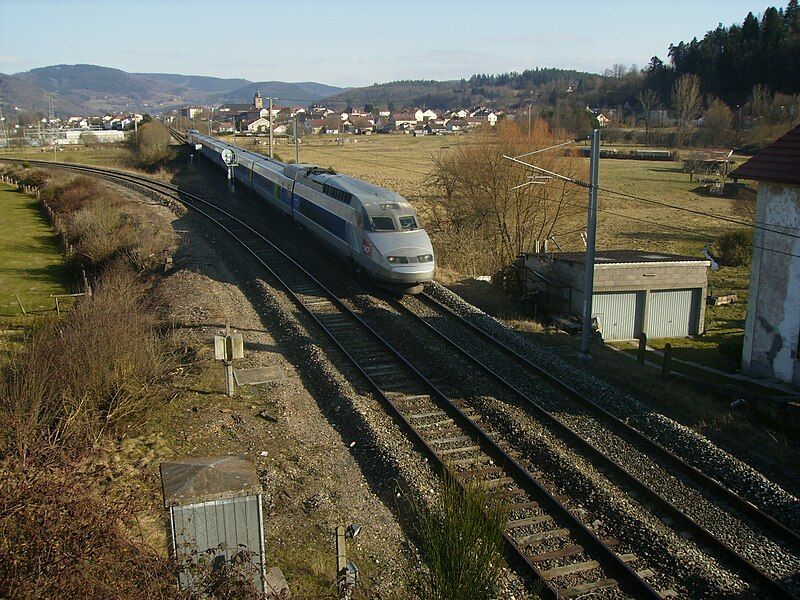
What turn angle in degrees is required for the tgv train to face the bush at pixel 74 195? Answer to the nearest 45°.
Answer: approximately 180°

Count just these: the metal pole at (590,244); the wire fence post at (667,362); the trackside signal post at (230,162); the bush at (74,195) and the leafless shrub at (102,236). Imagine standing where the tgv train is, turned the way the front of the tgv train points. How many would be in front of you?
2

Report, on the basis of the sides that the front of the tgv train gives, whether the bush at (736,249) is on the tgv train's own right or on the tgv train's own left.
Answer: on the tgv train's own left

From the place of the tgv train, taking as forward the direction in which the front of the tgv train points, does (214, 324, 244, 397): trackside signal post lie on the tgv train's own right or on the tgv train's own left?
on the tgv train's own right

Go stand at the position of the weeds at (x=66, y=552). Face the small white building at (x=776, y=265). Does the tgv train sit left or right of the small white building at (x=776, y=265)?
left

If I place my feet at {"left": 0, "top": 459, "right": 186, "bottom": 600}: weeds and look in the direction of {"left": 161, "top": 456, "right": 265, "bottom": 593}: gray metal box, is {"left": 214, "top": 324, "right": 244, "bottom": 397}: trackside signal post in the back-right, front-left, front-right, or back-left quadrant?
front-left

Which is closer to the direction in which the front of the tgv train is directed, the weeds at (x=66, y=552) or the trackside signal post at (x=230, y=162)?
the weeds

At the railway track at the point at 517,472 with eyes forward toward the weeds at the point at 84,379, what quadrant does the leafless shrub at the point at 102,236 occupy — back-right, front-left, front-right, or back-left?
front-right

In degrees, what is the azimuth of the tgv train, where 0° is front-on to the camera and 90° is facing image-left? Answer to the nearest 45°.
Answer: approximately 315°
